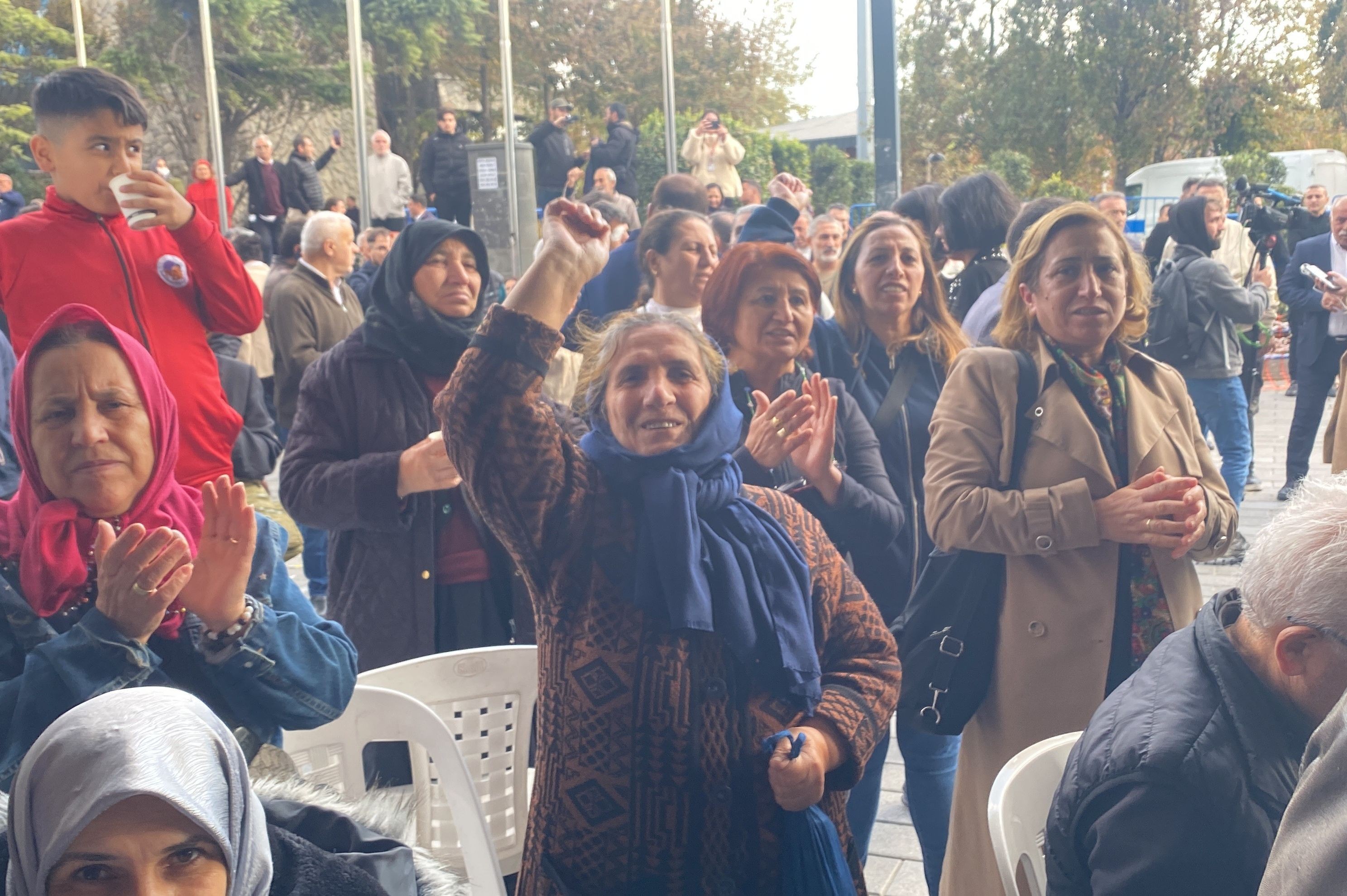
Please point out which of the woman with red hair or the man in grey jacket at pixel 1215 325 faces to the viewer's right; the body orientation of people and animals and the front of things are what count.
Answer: the man in grey jacket

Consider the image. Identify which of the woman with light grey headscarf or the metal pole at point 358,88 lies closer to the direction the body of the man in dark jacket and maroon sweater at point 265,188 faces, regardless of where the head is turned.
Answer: the woman with light grey headscarf

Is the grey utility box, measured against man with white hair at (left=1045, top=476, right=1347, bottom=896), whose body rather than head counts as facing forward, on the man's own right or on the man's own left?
on the man's own left

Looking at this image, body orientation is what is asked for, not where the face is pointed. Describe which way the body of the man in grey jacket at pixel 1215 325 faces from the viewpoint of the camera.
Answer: to the viewer's right

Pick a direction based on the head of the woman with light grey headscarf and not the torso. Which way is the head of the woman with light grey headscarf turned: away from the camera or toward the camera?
toward the camera

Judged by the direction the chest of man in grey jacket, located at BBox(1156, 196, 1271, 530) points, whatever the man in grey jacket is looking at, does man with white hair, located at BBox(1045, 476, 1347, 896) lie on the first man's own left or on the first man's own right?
on the first man's own right

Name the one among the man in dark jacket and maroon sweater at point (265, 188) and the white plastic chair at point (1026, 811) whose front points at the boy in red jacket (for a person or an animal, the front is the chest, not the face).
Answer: the man in dark jacket and maroon sweater

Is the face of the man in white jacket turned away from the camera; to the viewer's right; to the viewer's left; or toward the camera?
toward the camera

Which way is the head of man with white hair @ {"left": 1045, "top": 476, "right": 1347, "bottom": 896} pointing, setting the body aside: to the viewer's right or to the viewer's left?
to the viewer's right

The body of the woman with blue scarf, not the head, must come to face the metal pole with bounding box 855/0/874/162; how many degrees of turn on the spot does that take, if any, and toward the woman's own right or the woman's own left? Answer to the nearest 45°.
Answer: approximately 180°

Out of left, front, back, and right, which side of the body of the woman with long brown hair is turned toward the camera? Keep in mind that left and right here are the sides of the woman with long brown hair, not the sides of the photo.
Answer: front

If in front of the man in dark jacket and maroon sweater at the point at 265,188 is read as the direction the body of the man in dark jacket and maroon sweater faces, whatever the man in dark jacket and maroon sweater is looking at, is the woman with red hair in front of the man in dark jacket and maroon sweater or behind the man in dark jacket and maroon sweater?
in front

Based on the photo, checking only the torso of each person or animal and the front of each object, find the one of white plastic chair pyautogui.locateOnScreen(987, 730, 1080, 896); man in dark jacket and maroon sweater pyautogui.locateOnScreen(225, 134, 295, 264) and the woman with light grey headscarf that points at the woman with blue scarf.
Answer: the man in dark jacket and maroon sweater

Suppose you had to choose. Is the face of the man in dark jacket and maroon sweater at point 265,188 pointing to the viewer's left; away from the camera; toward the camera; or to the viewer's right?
toward the camera

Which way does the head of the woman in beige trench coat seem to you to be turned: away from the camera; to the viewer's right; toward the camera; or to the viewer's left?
toward the camera

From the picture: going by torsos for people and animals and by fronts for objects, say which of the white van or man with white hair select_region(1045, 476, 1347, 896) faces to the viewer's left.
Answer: the white van

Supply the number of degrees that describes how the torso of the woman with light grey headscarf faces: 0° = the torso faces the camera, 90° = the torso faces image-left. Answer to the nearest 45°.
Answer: approximately 0°

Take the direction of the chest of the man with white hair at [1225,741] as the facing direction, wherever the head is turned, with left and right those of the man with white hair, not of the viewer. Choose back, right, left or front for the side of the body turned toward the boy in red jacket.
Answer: back

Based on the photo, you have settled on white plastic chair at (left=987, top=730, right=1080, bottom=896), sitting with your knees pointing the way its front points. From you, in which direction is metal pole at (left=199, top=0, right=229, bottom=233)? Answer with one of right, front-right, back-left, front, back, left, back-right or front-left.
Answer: back
